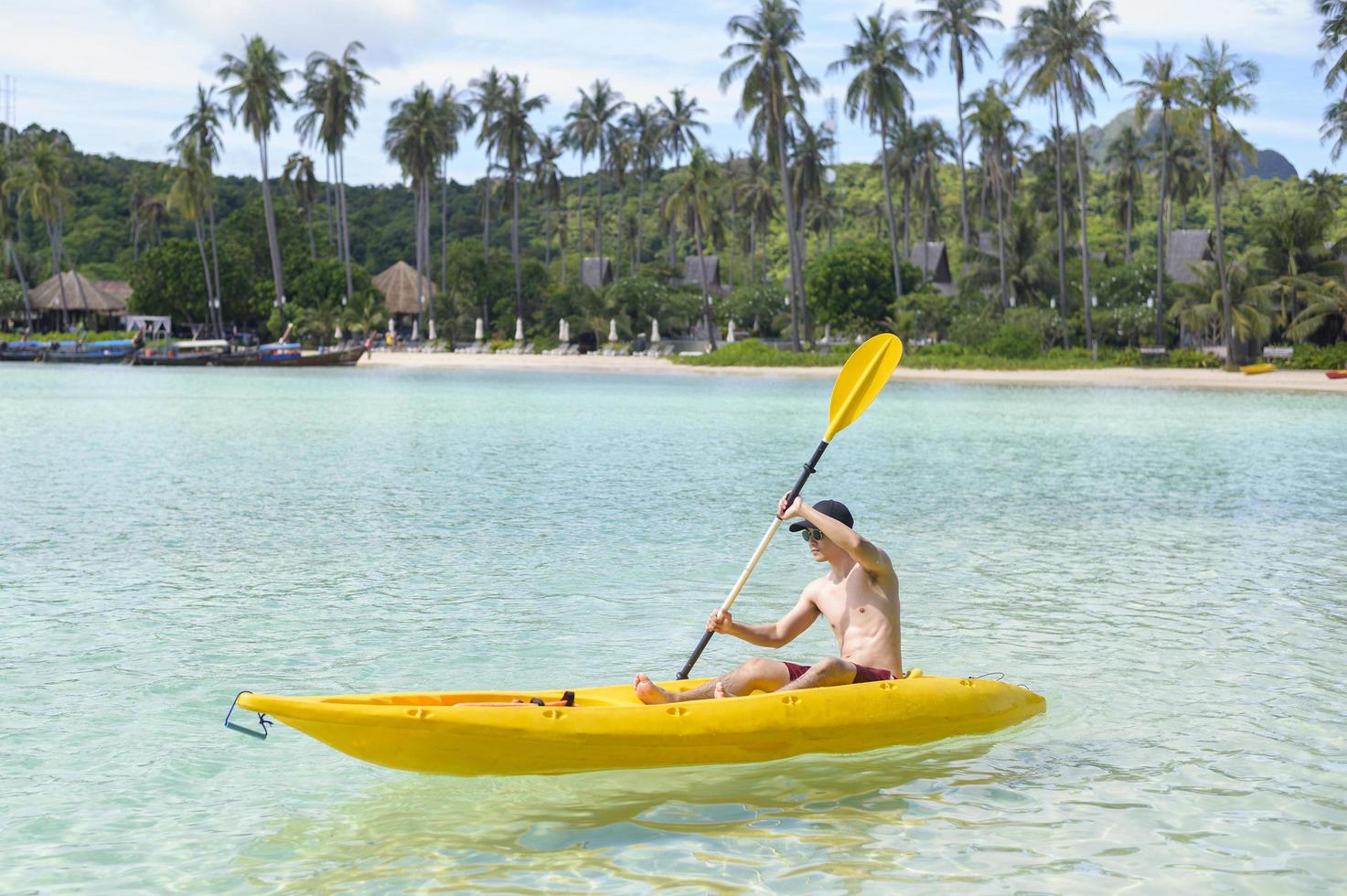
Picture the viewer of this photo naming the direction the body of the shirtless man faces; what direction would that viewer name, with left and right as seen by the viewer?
facing the viewer and to the left of the viewer

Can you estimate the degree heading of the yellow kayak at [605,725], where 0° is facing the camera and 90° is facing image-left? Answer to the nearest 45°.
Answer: approximately 90°

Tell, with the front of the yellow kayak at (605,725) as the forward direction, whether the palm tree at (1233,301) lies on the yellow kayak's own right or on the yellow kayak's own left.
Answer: on the yellow kayak's own right

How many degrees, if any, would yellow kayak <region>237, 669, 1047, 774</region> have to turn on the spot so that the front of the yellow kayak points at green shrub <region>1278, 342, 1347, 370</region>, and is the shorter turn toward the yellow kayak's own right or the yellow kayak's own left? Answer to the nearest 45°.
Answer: approximately 135° to the yellow kayak's own right
